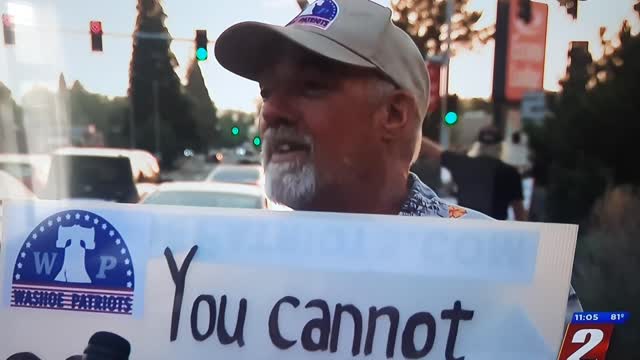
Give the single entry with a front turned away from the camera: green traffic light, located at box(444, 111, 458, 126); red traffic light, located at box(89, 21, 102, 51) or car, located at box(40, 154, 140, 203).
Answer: the car

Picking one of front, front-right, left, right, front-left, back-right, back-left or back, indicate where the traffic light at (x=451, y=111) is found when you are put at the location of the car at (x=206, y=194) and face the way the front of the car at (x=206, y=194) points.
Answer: right

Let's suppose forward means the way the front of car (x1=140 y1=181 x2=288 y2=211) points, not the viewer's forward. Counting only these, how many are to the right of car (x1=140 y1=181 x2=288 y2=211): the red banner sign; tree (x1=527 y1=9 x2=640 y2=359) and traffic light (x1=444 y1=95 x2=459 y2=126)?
3

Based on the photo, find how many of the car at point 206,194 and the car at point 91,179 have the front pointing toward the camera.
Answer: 0

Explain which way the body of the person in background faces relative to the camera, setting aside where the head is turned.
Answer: away from the camera
